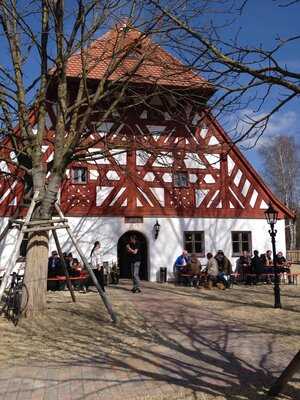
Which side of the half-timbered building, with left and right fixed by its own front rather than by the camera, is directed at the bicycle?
front

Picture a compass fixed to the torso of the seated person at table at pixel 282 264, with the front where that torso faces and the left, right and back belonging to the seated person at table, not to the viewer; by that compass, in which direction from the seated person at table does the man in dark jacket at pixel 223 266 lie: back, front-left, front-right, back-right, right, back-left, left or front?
right

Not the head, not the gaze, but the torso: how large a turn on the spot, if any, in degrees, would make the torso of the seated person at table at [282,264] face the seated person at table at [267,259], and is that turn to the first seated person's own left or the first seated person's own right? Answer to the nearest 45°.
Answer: approximately 135° to the first seated person's own right

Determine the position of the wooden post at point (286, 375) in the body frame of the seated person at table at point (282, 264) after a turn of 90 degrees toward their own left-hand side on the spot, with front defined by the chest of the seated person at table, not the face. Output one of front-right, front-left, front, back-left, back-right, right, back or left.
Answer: back-right

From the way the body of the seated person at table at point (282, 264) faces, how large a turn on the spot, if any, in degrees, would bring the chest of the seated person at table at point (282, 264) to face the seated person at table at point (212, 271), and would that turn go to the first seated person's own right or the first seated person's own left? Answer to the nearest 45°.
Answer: approximately 90° to the first seated person's own right

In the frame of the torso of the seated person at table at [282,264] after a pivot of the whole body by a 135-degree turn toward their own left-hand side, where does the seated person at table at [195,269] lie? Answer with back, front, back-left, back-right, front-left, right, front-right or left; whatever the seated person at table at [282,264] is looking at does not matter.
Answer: back-left

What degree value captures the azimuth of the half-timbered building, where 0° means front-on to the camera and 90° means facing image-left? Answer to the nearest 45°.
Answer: approximately 0°

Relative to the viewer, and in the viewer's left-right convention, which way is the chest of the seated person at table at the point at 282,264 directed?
facing the viewer and to the right of the viewer

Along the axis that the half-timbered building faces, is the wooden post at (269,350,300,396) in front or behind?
in front

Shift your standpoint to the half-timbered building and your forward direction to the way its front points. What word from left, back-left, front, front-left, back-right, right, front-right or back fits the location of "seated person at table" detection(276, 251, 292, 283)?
left
